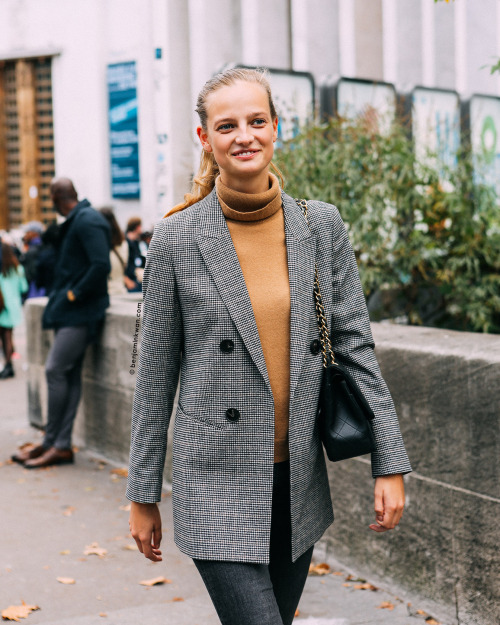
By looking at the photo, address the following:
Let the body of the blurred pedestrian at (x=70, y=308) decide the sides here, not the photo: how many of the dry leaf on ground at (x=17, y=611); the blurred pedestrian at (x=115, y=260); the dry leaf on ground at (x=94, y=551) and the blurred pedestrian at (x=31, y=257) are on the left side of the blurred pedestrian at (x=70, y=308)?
2

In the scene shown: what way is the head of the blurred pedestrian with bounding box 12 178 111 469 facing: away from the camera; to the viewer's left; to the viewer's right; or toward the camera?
to the viewer's left

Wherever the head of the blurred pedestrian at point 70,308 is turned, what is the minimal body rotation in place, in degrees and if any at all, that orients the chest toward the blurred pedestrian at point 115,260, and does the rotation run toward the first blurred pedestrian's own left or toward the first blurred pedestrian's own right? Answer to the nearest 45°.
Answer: approximately 90° to the first blurred pedestrian's own right

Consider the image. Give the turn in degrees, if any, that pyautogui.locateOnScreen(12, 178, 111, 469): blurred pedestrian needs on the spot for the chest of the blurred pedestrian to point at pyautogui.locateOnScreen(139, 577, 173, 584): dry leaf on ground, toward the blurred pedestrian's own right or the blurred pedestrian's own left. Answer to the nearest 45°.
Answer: approximately 90° to the blurred pedestrian's own left

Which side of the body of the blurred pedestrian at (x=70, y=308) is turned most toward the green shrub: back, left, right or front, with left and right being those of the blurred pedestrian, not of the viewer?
back

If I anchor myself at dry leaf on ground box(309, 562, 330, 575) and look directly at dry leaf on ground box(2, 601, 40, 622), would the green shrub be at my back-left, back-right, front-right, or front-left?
back-right

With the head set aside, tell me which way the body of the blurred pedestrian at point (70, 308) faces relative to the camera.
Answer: to the viewer's left

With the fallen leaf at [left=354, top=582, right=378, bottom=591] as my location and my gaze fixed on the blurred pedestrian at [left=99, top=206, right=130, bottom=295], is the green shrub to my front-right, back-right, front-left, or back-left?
front-right
